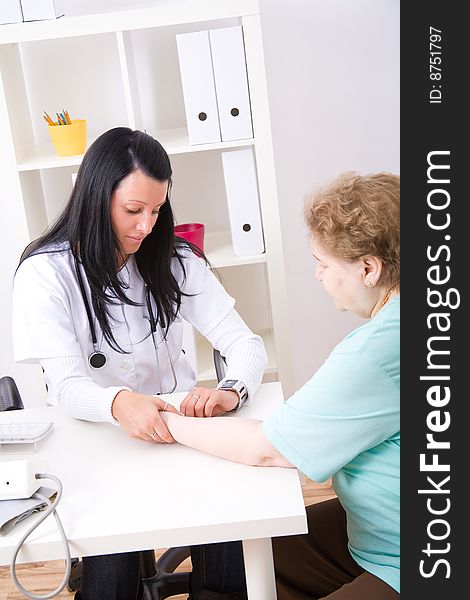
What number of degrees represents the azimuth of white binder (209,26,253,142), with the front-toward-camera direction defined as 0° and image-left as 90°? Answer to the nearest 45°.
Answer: approximately 0°

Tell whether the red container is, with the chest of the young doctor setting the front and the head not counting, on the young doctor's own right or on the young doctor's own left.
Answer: on the young doctor's own left

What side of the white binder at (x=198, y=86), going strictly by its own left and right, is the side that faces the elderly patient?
front

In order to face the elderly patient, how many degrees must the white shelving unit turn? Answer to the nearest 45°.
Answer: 0° — it already faces them

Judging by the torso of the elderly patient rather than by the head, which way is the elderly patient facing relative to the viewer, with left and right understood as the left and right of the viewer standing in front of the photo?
facing to the left of the viewer

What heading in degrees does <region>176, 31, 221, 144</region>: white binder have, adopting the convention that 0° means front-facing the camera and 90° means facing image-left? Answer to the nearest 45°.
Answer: approximately 0°

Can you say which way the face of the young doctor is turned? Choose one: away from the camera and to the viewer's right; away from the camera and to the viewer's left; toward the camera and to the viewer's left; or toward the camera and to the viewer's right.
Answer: toward the camera and to the viewer's right

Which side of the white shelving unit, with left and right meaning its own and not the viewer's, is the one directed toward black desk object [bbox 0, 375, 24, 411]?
front

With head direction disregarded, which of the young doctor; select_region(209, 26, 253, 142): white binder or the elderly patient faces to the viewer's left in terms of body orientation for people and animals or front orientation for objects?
the elderly patient

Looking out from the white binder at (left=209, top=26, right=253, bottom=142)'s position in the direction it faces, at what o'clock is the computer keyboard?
The computer keyboard is roughly at 1 o'clock from the white binder.

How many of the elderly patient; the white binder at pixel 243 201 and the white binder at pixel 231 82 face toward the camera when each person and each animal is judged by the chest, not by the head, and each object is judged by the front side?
2

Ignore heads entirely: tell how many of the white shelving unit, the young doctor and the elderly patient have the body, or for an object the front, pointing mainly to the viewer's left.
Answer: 1

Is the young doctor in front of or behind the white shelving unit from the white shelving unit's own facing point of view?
in front
